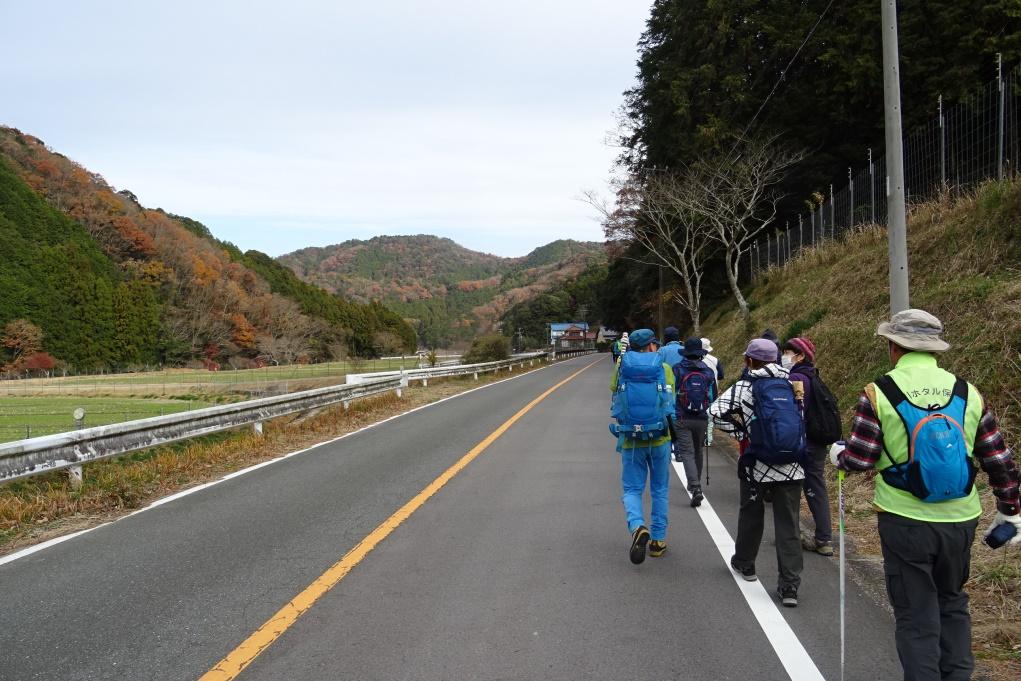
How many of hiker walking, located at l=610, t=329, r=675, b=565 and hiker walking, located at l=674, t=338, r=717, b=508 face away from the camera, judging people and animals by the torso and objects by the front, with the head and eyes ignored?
2

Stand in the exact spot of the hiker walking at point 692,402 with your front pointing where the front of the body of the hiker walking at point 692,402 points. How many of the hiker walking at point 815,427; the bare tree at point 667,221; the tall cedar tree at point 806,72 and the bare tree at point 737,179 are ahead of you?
3

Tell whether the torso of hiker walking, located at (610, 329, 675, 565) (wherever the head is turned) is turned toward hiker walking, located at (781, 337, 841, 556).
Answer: no

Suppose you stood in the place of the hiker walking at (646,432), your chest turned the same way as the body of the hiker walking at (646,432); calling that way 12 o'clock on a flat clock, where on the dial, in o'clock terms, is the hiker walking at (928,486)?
the hiker walking at (928,486) is roughly at 5 o'clock from the hiker walking at (646,432).

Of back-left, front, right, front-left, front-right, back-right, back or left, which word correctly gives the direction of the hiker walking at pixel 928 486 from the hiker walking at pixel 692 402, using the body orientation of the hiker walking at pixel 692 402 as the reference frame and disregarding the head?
back

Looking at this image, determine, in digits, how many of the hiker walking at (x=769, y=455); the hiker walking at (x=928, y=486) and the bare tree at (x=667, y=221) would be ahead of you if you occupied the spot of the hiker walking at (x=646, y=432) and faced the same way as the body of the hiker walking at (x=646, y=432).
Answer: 1

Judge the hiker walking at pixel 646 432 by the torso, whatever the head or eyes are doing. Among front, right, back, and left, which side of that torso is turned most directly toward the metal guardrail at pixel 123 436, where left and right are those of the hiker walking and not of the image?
left

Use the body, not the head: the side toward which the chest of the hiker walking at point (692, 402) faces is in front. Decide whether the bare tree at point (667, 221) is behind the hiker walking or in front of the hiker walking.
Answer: in front

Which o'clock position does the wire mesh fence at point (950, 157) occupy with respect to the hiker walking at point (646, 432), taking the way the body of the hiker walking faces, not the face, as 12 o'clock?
The wire mesh fence is roughly at 1 o'clock from the hiker walking.

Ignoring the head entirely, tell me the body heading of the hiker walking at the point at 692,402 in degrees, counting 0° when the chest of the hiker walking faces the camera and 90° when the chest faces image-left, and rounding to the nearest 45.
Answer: approximately 180°

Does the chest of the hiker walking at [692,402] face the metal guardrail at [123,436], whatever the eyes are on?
no

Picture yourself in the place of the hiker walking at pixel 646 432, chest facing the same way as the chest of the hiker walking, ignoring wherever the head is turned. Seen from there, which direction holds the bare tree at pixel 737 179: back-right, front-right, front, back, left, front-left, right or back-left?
front

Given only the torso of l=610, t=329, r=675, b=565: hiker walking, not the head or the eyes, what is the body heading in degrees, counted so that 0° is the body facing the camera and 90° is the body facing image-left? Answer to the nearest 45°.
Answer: approximately 180°

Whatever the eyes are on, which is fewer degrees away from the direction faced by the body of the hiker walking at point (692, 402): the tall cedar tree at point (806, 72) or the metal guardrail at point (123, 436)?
the tall cedar tree

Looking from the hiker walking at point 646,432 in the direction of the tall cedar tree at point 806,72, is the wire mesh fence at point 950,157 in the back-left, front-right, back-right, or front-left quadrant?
front-right

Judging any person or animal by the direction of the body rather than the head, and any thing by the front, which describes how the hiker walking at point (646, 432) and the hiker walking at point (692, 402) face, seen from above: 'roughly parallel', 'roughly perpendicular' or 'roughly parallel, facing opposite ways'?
roughly parallel

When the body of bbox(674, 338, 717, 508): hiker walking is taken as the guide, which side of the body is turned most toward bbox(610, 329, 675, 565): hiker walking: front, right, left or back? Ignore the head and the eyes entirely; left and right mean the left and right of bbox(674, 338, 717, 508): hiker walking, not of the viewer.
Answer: back
